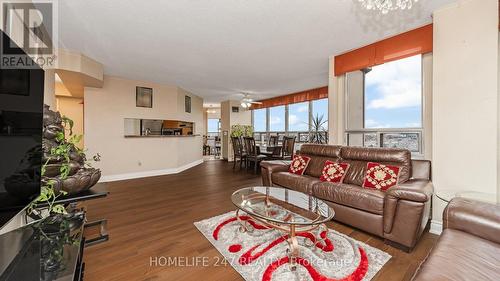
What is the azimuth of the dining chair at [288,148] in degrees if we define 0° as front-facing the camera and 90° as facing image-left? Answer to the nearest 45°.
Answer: approximately 135°

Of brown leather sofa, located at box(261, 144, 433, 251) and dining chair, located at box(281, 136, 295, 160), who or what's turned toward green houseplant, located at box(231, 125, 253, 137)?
the dining chair

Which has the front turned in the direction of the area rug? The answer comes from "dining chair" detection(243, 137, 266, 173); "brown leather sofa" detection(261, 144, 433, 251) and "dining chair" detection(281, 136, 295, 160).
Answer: the brown leather sofa

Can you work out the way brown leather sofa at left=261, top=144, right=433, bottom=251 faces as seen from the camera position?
facing the viewer and to the left of the viewer

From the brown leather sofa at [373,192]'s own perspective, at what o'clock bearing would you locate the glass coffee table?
The glass coffee table is roughly at 12 o'clock from the brown leather sofa.

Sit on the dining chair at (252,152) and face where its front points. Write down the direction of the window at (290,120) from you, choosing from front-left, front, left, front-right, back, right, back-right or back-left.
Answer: front

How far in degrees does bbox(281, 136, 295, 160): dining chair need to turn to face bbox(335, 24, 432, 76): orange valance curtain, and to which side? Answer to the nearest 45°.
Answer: approximately 180°

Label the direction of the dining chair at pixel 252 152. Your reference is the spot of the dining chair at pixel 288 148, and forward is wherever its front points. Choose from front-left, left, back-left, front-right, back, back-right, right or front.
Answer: front-left

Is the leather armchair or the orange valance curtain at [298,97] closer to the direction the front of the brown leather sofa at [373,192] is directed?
the leather armchair

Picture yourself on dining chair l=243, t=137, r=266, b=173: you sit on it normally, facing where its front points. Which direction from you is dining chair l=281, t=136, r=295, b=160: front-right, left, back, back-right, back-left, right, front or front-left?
front-right

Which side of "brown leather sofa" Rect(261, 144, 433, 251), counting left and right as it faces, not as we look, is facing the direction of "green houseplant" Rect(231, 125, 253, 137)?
right

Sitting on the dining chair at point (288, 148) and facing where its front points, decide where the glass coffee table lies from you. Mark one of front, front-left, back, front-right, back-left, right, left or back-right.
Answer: back-left

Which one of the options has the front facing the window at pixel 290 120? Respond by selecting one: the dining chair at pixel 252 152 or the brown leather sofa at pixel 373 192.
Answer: the dining chair

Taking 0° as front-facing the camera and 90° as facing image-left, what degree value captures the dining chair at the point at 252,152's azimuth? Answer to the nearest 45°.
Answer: approximately 225°

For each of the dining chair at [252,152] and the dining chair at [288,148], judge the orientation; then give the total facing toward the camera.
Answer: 0
